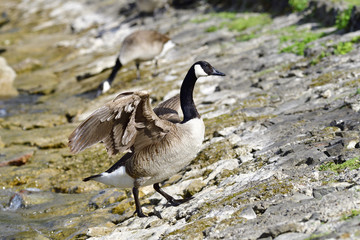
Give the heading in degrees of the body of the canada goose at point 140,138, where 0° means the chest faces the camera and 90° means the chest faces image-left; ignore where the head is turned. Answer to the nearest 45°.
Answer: approximately 270°

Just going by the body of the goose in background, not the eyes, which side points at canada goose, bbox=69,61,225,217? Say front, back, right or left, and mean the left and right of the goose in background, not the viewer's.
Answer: left

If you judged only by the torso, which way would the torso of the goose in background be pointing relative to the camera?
to the viewer's left

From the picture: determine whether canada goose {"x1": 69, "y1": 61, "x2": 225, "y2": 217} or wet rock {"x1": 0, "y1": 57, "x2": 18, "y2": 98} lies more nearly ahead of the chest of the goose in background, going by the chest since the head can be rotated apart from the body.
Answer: the wet rock

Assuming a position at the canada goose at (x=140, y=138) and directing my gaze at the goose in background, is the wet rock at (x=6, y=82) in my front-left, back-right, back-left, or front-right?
front-left

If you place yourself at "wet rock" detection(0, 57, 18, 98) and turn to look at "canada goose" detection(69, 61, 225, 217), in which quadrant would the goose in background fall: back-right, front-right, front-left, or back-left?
front-left

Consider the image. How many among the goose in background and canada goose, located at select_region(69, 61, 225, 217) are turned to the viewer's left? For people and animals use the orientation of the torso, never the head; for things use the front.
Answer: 1

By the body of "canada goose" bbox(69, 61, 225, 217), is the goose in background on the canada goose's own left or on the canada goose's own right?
on the canada goose's own left

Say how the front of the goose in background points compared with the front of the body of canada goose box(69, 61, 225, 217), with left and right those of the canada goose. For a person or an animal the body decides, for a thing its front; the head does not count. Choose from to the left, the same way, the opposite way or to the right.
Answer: the opposite way

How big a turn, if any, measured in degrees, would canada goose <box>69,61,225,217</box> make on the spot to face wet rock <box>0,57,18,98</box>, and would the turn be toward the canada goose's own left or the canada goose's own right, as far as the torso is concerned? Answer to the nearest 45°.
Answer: approximately 90° to the canada goose's own left

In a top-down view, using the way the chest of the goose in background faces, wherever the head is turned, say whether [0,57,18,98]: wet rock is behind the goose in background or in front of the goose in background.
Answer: in front
